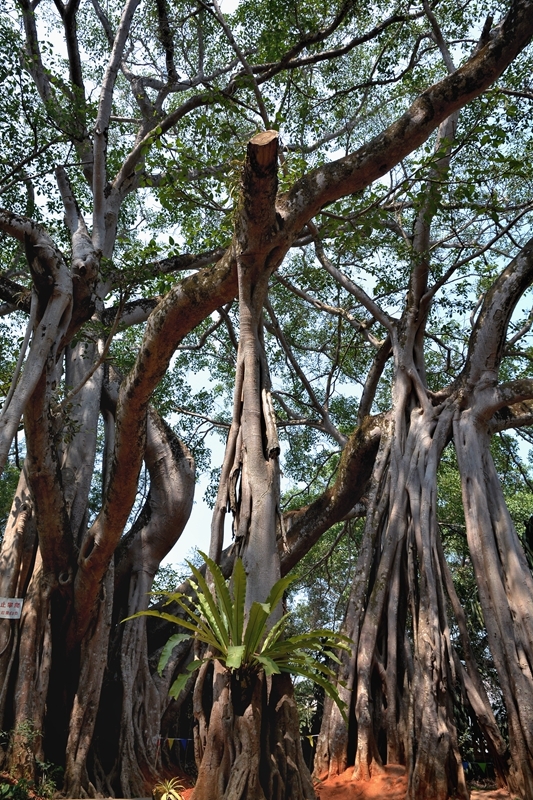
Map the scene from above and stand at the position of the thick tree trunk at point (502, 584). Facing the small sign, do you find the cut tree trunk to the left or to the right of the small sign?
left

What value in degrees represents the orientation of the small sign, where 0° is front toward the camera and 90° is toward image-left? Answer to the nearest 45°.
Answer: approximately 0°

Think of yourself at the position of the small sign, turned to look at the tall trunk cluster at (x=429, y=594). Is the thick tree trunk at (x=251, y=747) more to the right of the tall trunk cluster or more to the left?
right

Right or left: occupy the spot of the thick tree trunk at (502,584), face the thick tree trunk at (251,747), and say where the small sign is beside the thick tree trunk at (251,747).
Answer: right

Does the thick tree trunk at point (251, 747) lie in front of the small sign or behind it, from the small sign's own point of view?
in front

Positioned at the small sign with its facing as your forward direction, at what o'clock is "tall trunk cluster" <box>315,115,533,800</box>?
The tall trunk cluster is roughly at 10 o'clock from the small sign.

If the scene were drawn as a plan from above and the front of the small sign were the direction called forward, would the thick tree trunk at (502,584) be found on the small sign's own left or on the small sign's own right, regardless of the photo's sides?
on the small sign's own left
